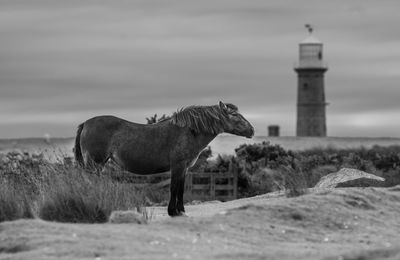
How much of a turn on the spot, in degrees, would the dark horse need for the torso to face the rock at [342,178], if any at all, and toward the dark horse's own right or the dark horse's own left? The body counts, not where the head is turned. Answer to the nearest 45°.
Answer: approximately 45° to the dark horse's own left

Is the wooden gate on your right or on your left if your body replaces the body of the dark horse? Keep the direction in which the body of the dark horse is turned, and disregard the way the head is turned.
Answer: on your left

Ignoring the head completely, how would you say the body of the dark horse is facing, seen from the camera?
to the viewer's right
